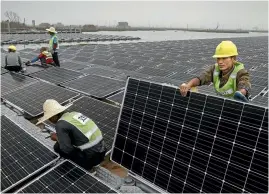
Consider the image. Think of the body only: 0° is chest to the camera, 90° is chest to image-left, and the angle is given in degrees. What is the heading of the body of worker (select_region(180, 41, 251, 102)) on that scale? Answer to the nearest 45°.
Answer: approximately 45°

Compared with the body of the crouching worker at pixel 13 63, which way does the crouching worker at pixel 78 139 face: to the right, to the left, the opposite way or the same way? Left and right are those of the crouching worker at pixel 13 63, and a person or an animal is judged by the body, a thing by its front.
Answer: to the left

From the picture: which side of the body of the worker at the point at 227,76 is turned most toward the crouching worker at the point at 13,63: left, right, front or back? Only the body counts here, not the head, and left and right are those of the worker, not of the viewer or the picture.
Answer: right

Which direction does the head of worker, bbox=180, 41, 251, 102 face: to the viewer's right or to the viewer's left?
to the viewer's left

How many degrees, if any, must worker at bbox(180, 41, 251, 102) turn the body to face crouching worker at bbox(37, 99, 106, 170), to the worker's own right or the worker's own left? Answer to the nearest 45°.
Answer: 0° — they already face them
